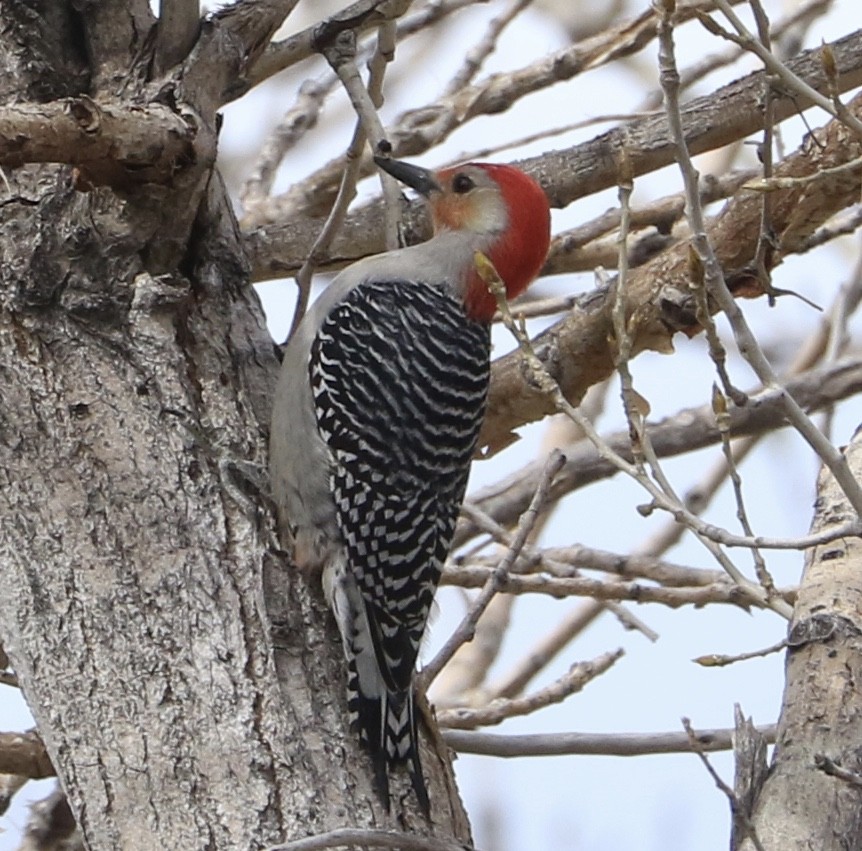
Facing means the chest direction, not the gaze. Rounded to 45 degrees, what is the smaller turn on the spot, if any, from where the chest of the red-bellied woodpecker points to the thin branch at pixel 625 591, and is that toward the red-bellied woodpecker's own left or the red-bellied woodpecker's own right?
approximately 135° to the red-bellied woodpecker's own right

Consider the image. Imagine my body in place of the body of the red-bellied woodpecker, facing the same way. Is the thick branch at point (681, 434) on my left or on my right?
on my right
